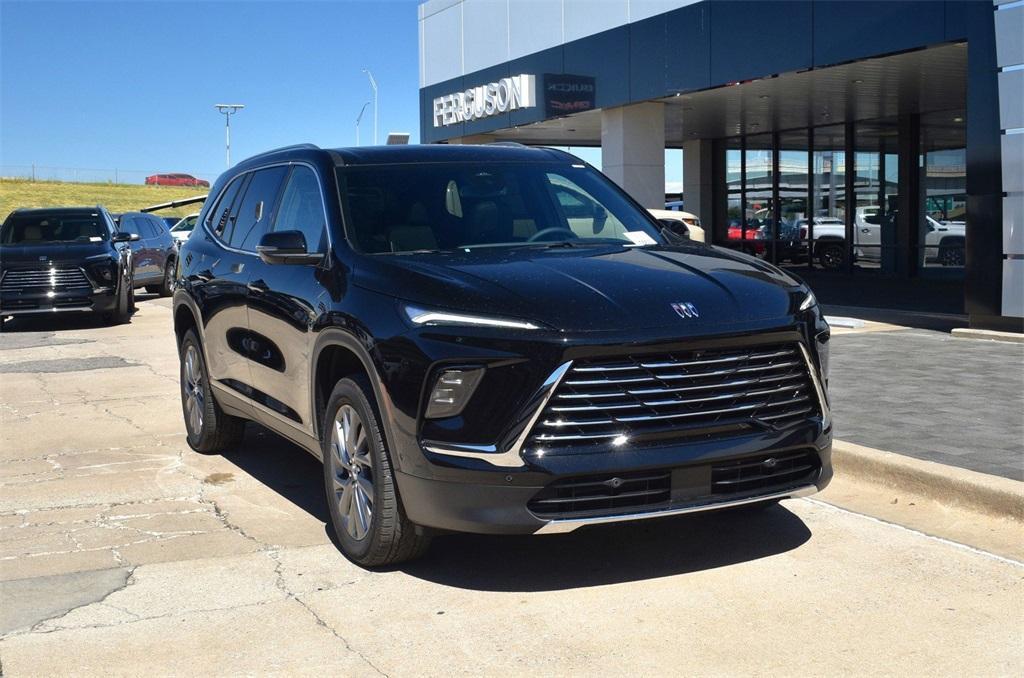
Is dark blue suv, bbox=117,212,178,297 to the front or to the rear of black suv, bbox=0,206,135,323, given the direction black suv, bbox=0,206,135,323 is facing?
to the rear

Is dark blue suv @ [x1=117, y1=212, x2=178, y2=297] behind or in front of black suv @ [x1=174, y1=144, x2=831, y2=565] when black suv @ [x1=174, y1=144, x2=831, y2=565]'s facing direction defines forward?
behind

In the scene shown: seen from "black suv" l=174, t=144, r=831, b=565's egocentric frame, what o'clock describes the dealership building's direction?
The dealership building is roughly at 8 o'clock from the black suv.

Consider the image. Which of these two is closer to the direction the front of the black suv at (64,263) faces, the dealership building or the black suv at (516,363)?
the black suv

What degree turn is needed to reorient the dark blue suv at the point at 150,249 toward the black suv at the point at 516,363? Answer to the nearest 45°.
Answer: approximately 45° to its left

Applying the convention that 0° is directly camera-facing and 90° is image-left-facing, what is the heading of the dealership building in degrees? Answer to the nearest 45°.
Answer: approximately 45°

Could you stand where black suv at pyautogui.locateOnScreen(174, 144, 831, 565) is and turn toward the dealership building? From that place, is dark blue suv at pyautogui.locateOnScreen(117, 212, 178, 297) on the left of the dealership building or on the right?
left
